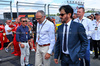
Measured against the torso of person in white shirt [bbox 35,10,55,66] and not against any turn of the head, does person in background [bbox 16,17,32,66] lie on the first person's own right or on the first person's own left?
on the first person's own right

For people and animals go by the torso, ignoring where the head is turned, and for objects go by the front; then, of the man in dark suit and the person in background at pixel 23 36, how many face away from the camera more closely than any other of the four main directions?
0

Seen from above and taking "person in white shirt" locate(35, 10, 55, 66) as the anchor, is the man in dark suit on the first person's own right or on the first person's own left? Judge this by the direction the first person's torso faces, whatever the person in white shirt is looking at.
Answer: on the first person's own left

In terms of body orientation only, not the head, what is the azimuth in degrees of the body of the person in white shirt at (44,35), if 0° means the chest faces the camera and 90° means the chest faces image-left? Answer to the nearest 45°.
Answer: approximately 45°

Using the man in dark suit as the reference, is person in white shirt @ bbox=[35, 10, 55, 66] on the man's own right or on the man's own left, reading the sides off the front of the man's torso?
on the man's own right

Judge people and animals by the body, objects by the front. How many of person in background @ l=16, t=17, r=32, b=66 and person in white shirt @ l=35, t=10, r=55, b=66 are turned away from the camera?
0

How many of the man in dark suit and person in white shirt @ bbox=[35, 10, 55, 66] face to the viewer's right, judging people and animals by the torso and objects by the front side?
0

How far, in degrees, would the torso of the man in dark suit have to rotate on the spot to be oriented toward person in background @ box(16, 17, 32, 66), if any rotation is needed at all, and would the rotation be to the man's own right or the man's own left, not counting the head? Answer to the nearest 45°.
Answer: approximately 90° to the man's own right
